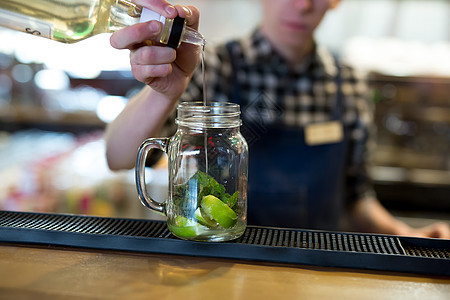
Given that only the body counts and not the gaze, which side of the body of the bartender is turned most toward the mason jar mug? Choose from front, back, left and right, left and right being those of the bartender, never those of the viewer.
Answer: front

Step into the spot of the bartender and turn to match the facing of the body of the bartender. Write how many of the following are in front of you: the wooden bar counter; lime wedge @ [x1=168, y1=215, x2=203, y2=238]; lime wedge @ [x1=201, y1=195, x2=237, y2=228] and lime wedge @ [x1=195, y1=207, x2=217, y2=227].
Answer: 4

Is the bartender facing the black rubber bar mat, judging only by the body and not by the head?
yes

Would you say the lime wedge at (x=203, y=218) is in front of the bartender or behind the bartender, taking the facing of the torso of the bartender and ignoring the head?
in front

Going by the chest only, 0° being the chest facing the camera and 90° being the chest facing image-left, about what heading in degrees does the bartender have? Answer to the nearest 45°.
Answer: approximately 0°

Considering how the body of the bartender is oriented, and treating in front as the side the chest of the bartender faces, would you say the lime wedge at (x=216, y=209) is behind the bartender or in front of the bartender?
in front
